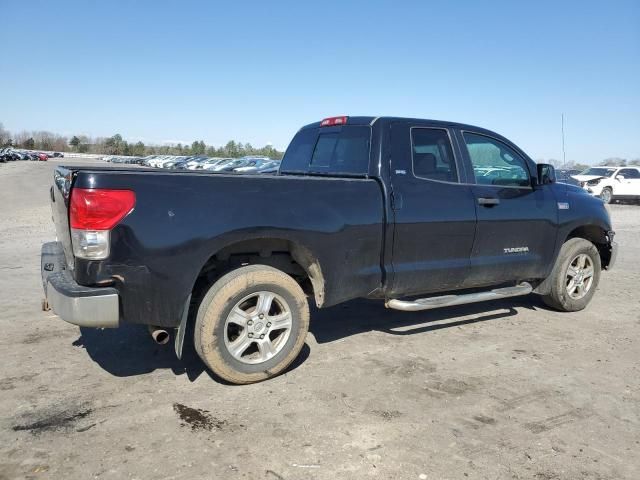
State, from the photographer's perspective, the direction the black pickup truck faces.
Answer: facing away from the viewer and to the right of the viewer
